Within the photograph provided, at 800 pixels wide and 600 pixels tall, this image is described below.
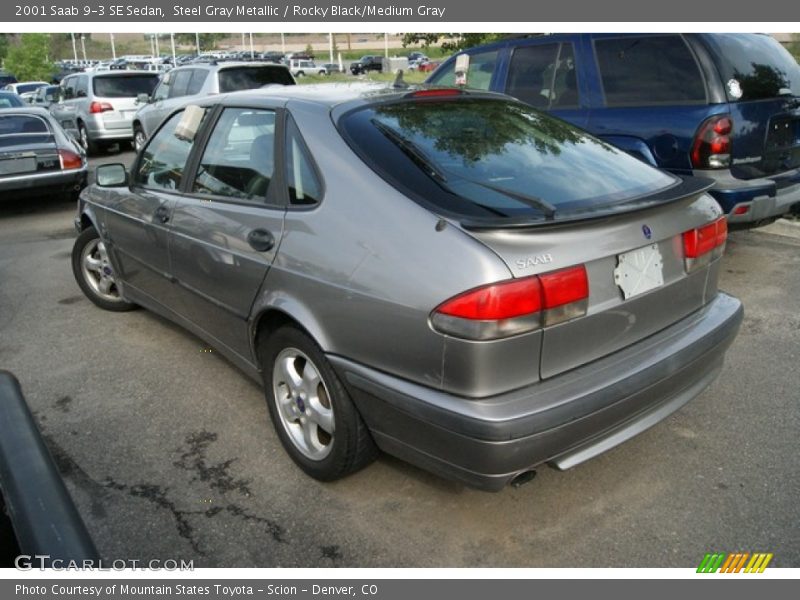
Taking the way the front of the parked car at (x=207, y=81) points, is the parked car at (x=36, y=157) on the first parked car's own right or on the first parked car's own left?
on the first parked car's own left

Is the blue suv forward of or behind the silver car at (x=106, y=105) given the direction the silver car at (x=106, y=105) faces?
behind

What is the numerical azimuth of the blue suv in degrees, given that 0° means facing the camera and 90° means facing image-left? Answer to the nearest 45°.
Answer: approximately 135°

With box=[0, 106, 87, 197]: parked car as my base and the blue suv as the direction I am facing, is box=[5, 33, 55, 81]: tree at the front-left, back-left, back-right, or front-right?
back-left

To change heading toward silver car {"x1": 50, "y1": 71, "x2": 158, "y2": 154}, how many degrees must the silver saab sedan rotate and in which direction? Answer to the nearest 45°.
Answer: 0° — it already faces it

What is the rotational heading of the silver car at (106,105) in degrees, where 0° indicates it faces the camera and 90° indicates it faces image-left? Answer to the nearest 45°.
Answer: approximately 135°

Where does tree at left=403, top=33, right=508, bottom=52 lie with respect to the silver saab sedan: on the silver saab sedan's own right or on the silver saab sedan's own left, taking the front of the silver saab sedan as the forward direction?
on the silver saab sedan's own right

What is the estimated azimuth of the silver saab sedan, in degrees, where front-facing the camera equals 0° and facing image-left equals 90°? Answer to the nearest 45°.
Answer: approximately 135°
